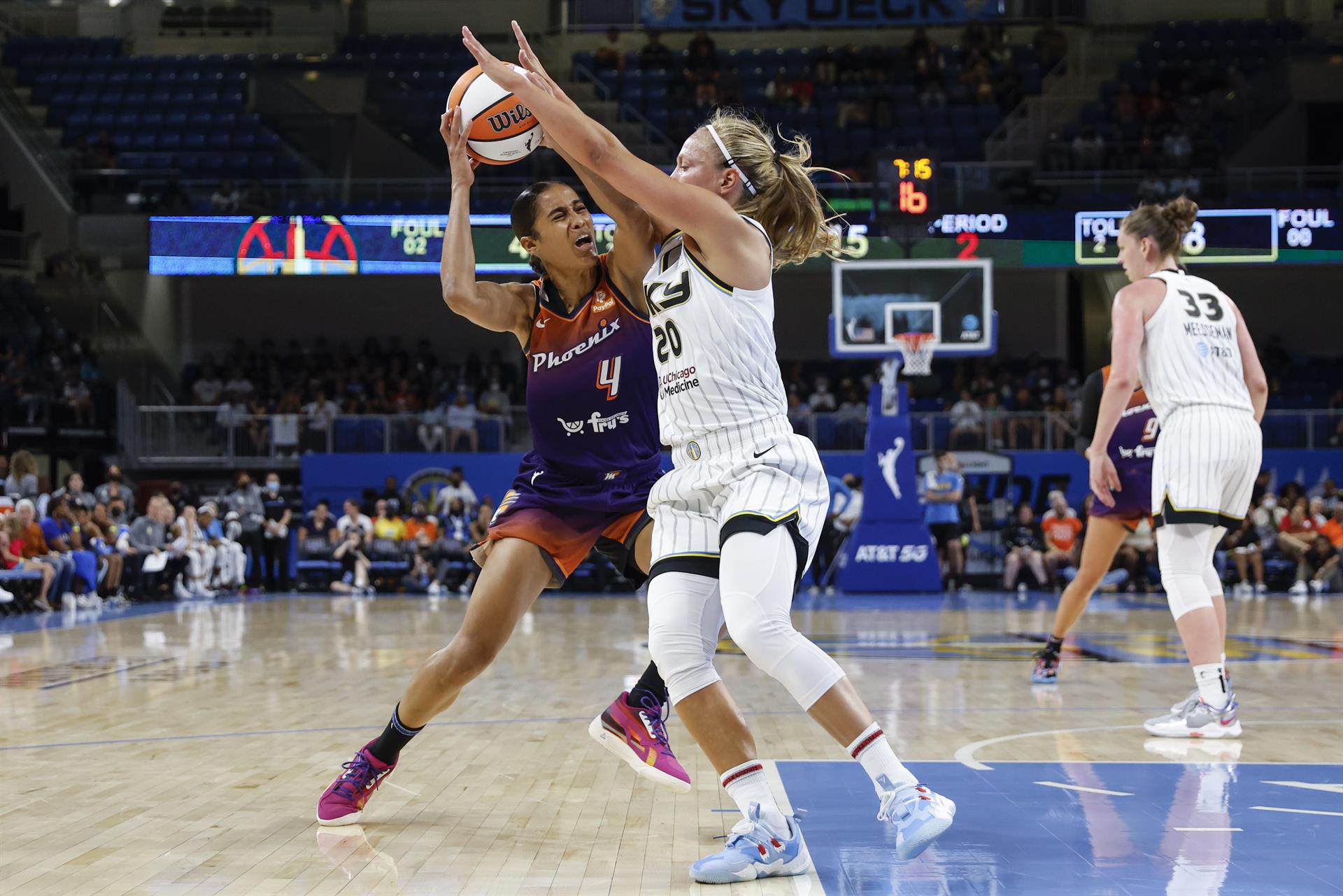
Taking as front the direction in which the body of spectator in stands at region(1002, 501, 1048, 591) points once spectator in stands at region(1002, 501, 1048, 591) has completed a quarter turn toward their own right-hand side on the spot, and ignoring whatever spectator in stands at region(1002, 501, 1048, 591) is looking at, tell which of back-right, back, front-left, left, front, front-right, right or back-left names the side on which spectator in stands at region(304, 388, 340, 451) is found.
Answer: front

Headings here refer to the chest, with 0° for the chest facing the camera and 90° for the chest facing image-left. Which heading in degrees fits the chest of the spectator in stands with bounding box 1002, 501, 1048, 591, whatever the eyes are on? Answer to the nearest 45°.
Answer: approximately 0°

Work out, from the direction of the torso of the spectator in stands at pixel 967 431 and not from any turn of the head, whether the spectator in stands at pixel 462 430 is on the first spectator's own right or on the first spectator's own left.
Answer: on the first spectator's own right

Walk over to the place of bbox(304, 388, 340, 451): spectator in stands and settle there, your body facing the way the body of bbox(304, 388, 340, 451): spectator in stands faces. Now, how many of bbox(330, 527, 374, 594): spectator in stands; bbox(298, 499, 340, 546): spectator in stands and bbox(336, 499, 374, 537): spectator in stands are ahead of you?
3

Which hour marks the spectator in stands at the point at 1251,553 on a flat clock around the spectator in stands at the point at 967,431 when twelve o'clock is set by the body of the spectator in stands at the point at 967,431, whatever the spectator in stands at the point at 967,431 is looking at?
the spectator in stands at the point at 1251,553 is roughly at 10 o'clock from the spectator in stands at the point at 967,431.

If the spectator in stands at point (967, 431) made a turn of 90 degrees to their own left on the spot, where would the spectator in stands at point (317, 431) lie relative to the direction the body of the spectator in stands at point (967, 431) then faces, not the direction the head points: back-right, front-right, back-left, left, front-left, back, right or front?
back

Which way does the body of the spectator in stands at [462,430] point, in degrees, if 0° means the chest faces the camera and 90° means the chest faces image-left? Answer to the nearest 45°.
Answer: approximately 0°
